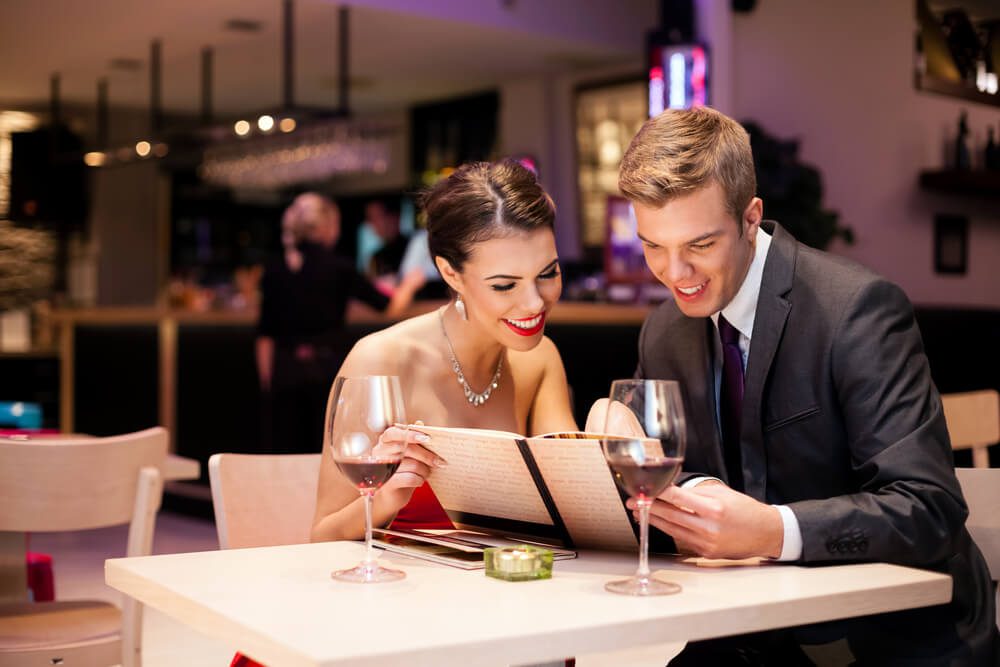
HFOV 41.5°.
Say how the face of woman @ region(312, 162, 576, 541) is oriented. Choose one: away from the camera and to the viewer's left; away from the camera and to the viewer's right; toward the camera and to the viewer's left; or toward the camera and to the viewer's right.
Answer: toward the camera and to the viewer's right

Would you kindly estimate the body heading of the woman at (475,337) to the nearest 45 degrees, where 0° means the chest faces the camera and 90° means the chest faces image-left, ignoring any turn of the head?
approximately 315°

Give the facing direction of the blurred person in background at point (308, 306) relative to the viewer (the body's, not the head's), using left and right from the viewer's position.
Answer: facing away from the viewer and to the right of the viewer

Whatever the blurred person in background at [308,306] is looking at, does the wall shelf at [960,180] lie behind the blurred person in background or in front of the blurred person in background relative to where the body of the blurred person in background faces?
in front

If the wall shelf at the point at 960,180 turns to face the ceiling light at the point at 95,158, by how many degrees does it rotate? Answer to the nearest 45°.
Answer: approximately 45° to its right
